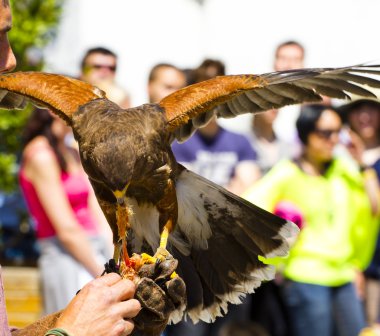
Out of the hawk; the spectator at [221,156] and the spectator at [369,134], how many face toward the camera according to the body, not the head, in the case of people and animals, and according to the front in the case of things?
3

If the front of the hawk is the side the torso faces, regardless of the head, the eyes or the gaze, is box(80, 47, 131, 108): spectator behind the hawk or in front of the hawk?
behind

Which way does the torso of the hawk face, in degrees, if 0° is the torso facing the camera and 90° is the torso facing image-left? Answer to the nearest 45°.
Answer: approximately 0°

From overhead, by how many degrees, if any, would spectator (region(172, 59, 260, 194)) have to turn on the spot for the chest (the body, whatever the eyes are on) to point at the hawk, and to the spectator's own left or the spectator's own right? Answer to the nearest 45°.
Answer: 0° — they already face it

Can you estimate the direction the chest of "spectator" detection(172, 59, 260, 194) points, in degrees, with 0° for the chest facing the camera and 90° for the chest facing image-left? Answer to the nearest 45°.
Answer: approximately 0°

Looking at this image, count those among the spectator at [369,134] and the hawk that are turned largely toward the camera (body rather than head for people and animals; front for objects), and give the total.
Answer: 2

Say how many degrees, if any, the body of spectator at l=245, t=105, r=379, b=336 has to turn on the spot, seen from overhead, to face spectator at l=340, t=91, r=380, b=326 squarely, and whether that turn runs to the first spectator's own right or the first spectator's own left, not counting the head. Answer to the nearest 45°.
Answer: approximately 135° to the first spectator's own left

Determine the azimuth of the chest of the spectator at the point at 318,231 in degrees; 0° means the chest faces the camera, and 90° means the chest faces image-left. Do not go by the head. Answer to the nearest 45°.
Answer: approximately 315°

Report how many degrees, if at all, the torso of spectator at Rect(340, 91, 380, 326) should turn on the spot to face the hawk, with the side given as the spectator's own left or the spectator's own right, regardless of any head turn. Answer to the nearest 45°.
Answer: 0° — they already face it
